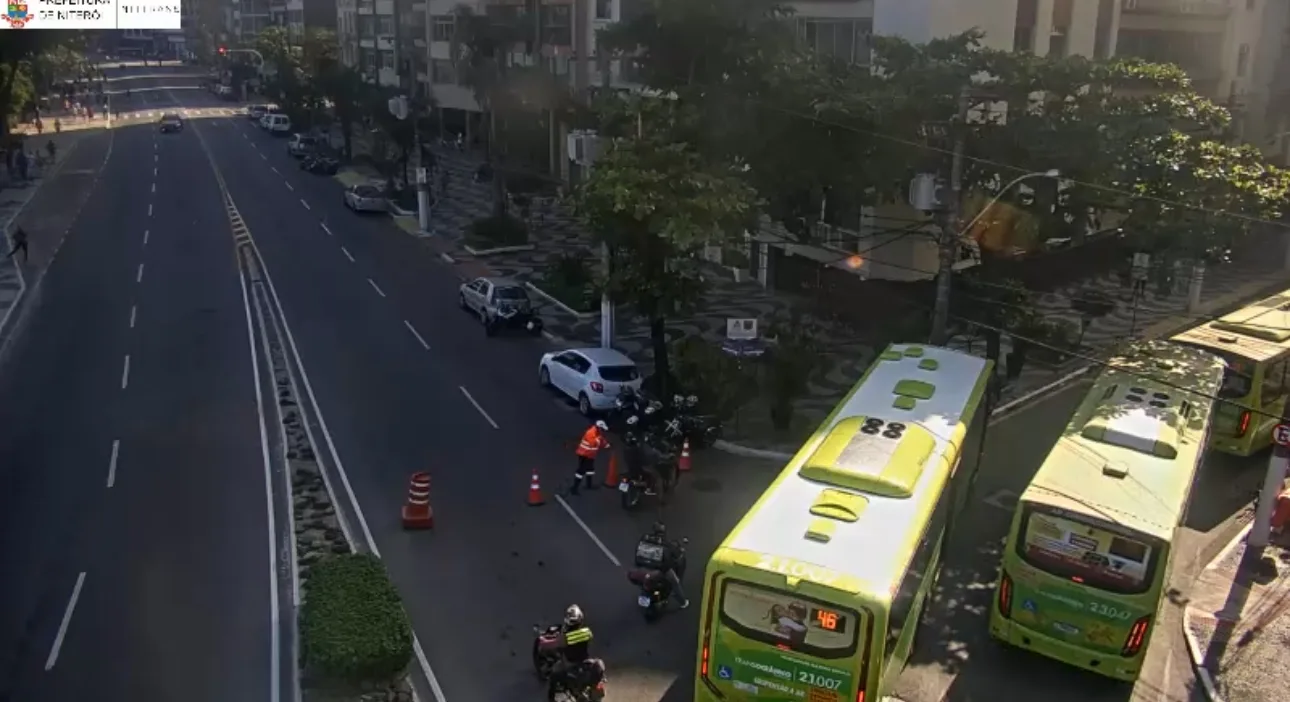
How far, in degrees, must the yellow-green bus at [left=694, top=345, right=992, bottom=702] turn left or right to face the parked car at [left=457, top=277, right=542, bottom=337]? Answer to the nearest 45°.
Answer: approximately 90° to its left

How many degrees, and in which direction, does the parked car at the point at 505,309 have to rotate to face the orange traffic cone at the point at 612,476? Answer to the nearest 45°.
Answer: approximately 135° to its left

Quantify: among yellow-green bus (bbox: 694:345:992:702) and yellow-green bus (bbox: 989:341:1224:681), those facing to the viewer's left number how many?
0

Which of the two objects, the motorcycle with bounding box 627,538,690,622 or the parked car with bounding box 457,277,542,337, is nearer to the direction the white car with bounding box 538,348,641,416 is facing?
the parked car

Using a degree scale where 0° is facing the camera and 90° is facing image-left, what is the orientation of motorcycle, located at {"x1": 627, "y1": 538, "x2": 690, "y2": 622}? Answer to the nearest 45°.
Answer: approximately 225°

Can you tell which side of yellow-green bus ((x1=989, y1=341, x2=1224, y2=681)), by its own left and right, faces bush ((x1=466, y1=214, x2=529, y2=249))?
left

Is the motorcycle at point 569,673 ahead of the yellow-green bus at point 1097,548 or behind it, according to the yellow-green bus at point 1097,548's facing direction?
behind

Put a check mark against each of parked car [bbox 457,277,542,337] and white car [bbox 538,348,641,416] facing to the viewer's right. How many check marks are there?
0

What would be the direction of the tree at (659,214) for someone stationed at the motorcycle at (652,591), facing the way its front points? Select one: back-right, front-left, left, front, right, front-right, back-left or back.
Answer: front-left

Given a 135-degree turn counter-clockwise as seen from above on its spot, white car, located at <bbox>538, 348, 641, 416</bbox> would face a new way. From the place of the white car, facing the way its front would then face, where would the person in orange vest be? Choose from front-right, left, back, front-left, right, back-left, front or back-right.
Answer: front

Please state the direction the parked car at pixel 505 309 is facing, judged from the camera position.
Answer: facing away from the viewer and to the left of the viewer

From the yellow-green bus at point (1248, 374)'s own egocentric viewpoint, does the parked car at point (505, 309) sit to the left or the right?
on its left
